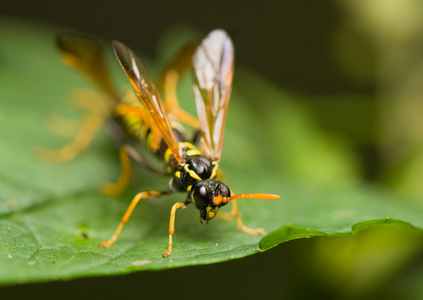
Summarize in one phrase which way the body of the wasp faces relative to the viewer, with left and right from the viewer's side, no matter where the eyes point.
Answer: facing the viewer and to the right of the viewer
